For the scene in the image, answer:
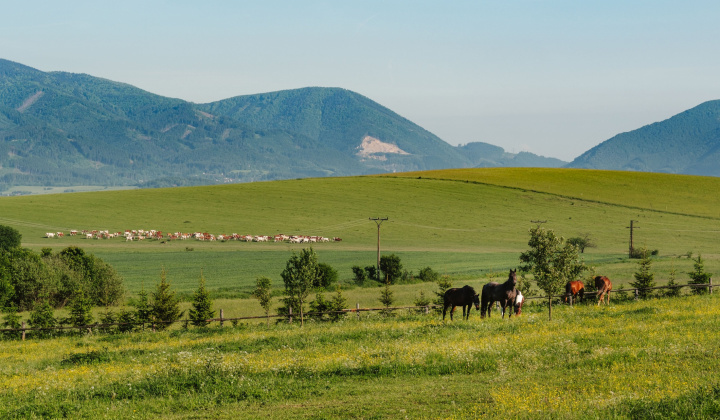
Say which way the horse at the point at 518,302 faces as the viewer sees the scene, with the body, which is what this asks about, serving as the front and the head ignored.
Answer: toward the camera

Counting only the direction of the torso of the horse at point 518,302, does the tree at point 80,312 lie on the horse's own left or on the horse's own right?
on the horse's own right

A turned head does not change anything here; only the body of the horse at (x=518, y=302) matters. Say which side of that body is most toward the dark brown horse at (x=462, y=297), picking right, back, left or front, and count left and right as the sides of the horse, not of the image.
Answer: right
